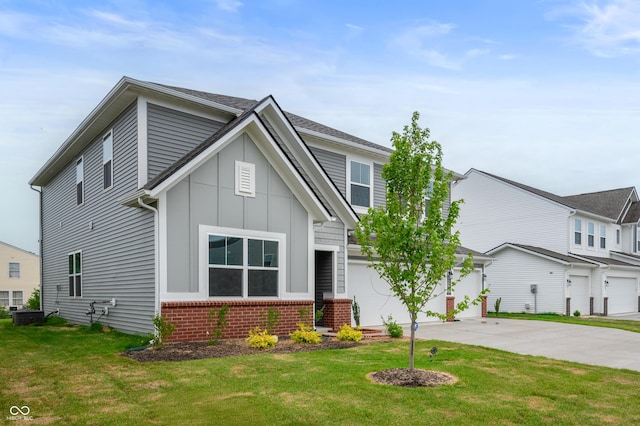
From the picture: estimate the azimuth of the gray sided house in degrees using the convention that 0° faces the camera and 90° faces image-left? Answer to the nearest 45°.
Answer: approximately 315°

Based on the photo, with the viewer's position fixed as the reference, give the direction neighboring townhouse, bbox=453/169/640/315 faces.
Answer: facing the viewer and to the right of the viewer

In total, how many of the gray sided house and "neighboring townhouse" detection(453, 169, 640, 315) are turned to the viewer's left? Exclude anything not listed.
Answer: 0

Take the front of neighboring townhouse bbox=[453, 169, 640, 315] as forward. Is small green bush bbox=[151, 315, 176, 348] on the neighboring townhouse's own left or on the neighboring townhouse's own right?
on the neighboring townhouse's own right

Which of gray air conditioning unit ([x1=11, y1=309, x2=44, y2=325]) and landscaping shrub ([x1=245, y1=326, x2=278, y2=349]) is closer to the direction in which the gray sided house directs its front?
the landscaping shrub

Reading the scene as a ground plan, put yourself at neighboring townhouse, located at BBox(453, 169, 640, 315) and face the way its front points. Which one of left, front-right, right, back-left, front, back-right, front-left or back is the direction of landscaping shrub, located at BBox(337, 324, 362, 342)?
front-right

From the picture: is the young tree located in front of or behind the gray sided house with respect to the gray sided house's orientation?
in front

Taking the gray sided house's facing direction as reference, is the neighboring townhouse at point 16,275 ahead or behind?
behind

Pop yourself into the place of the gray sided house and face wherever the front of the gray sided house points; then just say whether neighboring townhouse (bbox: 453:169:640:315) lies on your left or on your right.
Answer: on your left
